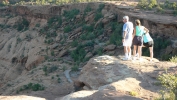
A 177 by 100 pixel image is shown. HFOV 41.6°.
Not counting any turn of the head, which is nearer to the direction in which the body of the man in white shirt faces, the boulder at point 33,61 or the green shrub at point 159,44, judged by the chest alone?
the boulder

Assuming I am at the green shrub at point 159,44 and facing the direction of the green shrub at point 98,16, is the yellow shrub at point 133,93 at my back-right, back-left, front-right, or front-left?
back-left

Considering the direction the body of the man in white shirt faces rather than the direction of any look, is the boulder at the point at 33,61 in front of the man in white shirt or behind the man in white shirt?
in front

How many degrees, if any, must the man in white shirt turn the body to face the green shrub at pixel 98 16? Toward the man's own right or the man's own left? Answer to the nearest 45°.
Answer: approximately 45° to the man's own right

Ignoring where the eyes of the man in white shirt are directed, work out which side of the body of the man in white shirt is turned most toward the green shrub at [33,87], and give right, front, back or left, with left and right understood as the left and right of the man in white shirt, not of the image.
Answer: front

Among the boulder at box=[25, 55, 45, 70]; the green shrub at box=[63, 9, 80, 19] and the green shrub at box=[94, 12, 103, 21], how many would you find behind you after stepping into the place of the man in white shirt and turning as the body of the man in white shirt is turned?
0

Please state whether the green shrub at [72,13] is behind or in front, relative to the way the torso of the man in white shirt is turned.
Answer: in front

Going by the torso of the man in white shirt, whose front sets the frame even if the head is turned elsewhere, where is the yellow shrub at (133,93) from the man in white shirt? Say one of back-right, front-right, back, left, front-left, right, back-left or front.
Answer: back-left

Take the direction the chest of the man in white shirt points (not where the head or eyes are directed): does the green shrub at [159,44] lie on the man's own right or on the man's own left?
on the man's own right

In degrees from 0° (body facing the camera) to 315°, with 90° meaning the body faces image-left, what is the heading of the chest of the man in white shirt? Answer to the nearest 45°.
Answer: approximately 135°

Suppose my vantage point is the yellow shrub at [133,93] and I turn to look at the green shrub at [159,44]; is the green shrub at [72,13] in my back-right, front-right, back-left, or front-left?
front-left

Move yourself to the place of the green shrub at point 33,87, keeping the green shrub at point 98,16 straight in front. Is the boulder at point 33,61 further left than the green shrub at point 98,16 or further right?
left
